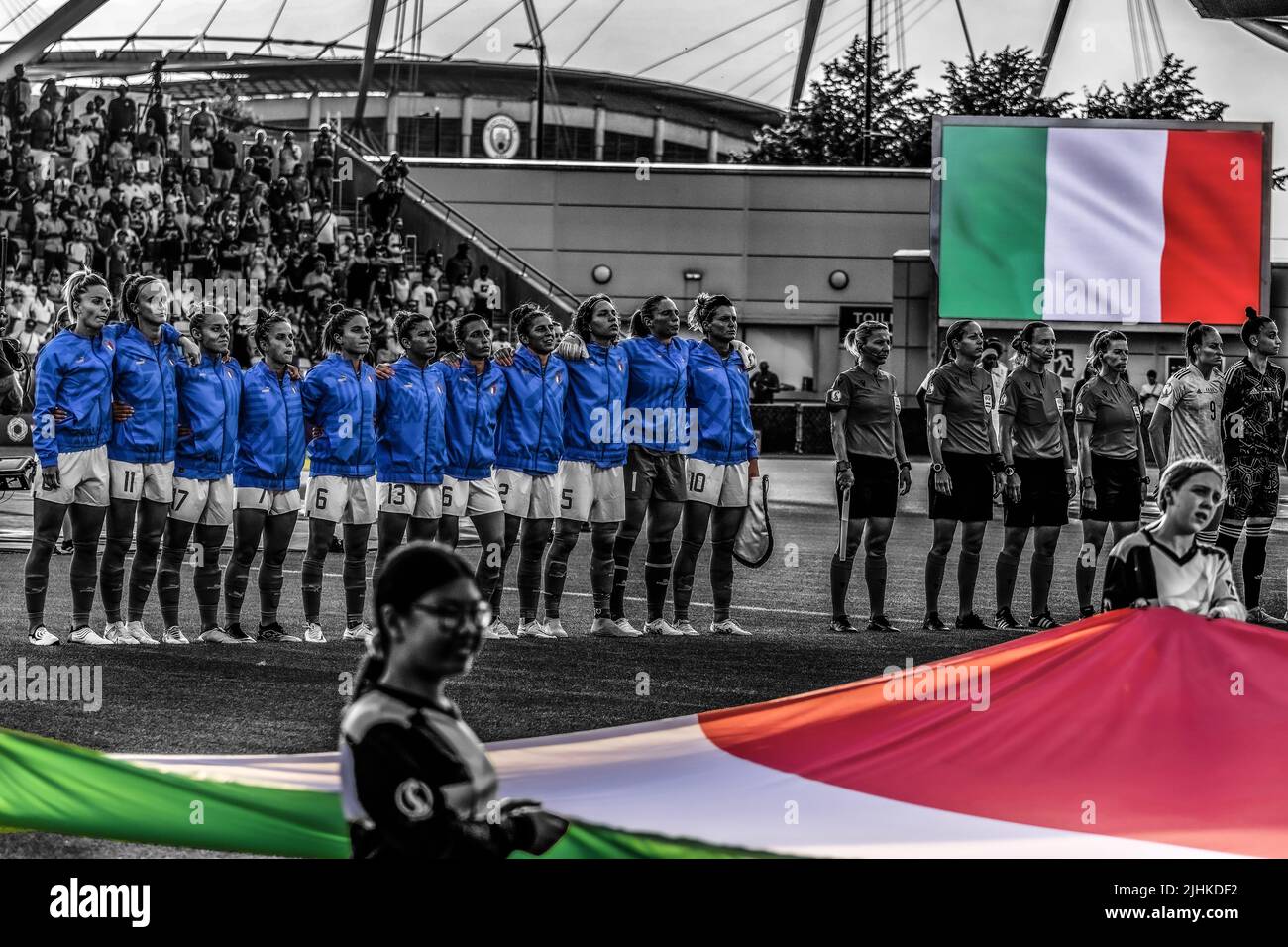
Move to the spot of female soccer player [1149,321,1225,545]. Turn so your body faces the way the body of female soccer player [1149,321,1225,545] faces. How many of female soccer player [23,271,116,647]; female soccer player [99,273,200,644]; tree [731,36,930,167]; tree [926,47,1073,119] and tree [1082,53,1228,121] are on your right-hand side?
2

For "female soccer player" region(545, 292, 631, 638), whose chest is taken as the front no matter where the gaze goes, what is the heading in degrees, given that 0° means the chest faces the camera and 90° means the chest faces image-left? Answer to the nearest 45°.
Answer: approximately 315°

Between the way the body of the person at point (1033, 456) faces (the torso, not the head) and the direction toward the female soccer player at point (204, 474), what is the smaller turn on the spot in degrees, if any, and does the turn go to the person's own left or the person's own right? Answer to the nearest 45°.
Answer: approximately 90° to the person's own right

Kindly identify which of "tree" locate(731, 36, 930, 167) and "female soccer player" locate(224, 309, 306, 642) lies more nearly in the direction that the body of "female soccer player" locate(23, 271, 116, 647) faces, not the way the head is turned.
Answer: the female soccer player

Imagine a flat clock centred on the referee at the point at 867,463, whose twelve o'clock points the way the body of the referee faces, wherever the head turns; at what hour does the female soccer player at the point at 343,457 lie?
The female soccer player is roughly at 4 o'clock from the referee.

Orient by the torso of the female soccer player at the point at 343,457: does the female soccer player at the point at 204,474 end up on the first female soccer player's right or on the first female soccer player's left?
on the first female soccer player's right
